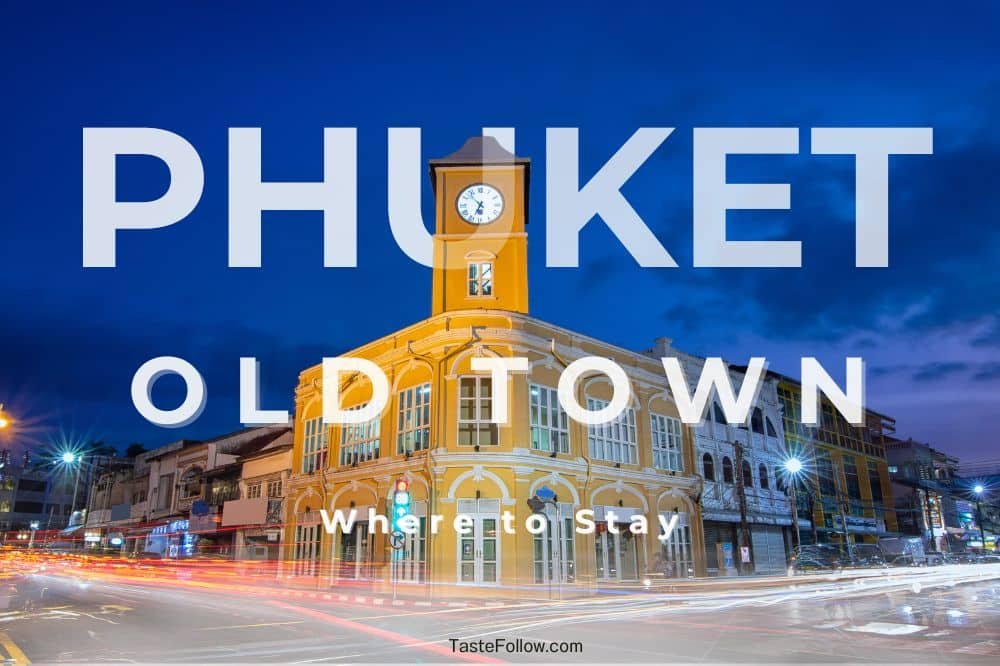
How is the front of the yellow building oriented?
toward the camera

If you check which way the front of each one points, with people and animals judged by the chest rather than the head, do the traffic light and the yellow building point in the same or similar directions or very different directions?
same or similar directions

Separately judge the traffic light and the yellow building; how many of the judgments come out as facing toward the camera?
2

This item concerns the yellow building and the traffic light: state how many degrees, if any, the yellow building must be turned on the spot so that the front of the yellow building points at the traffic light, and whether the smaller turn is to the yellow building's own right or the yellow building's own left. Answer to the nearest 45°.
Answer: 0° — it already faces it

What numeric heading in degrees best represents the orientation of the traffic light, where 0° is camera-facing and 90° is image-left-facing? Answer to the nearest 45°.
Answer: approximately 0°
